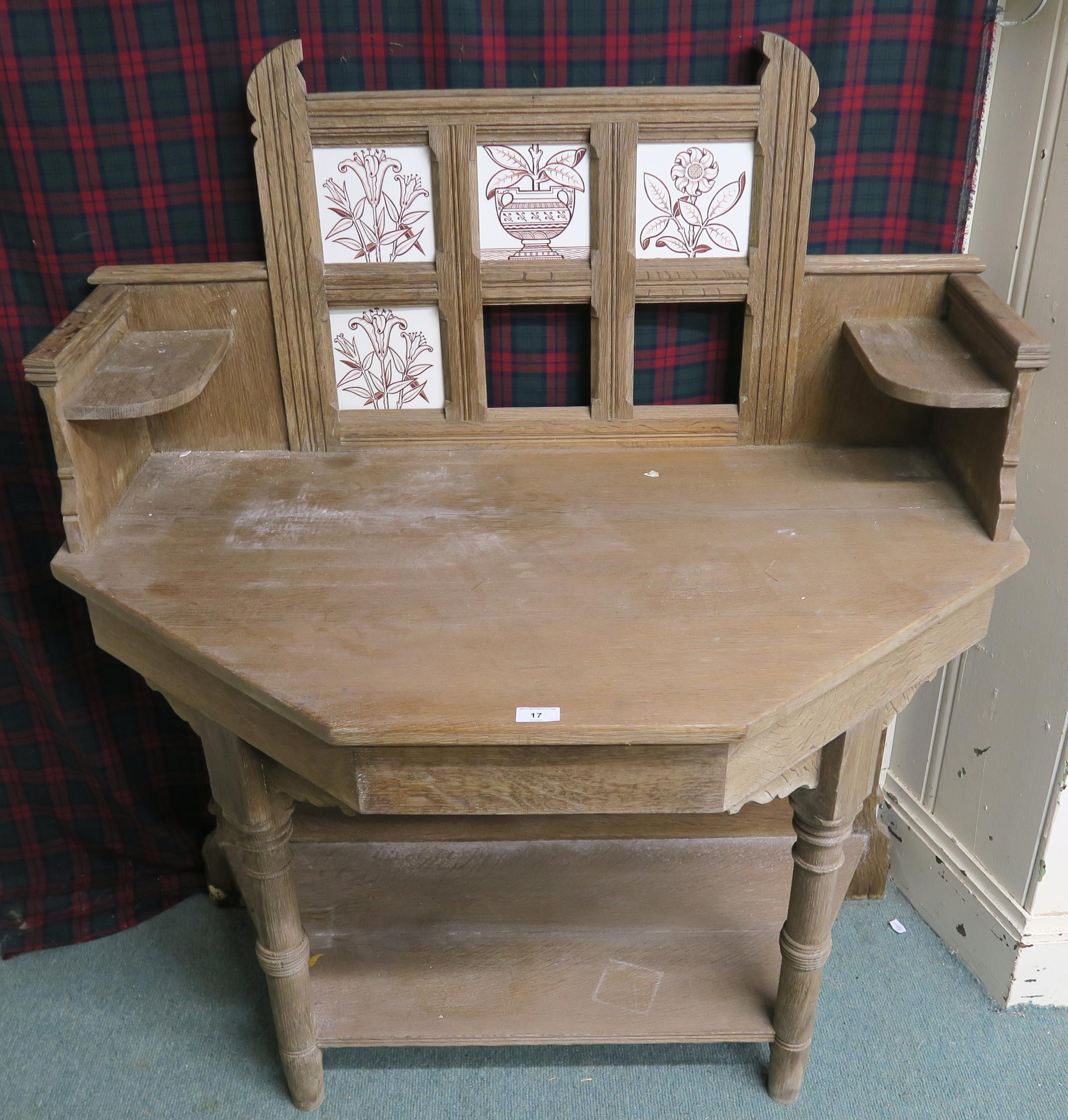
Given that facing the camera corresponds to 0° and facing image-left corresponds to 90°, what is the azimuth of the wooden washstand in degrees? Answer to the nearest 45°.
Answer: approximately 0°
